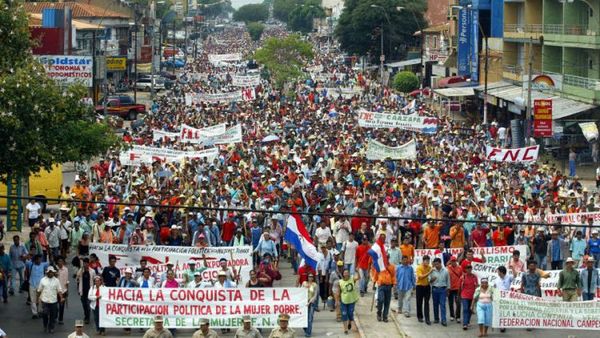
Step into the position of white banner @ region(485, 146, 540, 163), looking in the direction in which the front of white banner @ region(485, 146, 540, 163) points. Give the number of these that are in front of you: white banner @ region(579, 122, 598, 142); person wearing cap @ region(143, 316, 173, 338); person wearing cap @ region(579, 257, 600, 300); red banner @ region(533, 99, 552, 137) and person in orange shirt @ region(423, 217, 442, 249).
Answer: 3

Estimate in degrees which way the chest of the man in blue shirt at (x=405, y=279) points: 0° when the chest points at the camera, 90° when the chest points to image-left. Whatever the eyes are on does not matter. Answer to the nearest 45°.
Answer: approximately 0°

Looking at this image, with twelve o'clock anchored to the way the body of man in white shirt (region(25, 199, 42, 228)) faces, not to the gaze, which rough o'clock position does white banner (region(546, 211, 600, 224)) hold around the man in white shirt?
The white banner is roughly at 10 o'clock from the man in white shirt.

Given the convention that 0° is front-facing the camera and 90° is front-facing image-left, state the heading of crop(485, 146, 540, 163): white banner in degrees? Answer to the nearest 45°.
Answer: approximately 0°
